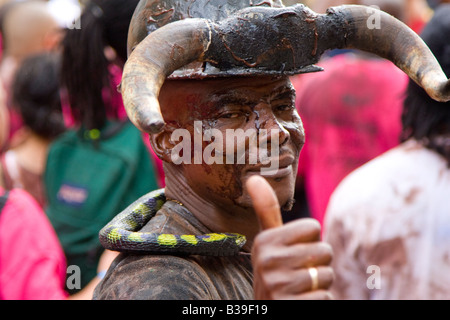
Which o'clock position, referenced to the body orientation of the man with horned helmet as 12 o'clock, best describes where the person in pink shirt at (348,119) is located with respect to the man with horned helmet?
The person in pink shirt is roughly at 8 o'clock from the man with horned helmet.

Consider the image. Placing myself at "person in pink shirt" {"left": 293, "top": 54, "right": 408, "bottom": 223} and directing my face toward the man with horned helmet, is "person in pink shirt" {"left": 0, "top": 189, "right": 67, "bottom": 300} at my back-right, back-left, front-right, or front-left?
front-right

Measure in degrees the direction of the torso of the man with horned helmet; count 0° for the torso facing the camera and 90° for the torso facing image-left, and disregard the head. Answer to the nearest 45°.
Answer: approximately 315°
